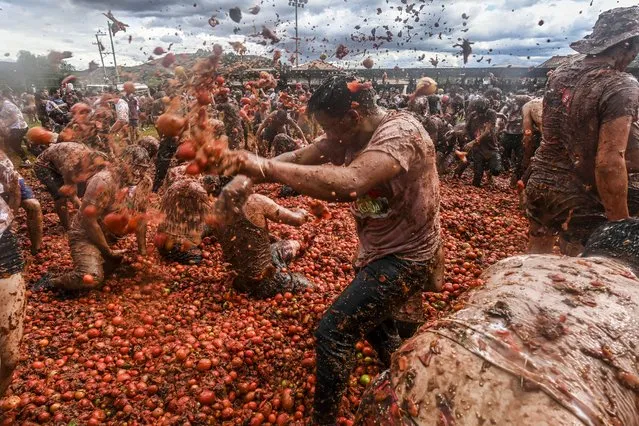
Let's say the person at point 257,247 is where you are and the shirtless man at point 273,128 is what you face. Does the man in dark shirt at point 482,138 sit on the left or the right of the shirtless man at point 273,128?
right

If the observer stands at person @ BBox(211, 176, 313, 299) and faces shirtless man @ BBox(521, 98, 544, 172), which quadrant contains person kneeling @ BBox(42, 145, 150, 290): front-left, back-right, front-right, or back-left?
back-left

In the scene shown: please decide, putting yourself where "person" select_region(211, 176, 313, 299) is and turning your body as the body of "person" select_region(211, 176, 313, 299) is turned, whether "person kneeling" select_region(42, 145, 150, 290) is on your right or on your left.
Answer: on your left

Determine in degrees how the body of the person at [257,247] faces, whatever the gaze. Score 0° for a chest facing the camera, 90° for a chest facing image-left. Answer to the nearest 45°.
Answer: approximately 225°

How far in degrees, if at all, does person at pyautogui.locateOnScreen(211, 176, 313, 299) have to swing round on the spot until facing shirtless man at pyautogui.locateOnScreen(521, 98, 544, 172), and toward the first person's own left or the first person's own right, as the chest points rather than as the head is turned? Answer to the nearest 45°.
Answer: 0° — they already face them

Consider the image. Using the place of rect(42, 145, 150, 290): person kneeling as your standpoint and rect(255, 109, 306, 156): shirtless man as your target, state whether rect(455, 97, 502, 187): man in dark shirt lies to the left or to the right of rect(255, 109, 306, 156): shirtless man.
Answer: right

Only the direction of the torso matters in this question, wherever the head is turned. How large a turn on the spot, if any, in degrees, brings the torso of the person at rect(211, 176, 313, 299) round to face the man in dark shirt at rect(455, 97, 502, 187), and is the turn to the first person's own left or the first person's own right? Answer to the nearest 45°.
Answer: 0° — they already face them
